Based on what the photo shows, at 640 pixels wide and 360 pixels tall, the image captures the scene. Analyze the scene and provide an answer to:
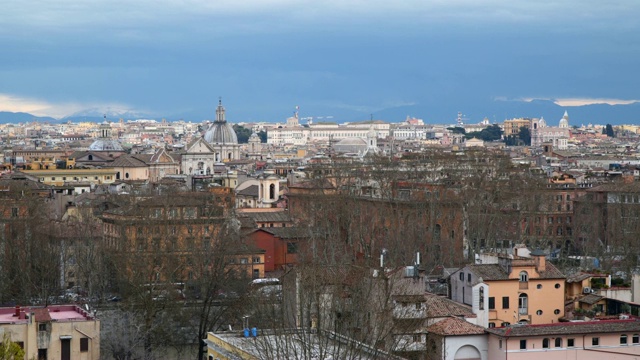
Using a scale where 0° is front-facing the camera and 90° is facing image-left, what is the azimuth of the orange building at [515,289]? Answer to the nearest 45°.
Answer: approximately 0°

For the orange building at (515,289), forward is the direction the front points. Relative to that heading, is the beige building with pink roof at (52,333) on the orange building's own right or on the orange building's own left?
on the orange building's own right

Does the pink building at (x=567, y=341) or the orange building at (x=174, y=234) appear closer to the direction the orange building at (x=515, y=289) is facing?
the pink building

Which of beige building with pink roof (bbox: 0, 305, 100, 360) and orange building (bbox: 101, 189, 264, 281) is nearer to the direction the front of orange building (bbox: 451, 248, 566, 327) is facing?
the beige building with pink roof

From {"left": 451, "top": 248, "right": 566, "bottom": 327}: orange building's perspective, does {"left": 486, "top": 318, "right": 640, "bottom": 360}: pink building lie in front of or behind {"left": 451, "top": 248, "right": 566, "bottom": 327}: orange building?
in front
